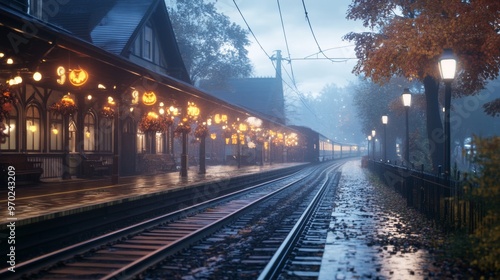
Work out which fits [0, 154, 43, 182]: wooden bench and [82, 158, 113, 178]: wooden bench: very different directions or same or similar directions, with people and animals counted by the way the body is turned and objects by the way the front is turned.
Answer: same or similar directions

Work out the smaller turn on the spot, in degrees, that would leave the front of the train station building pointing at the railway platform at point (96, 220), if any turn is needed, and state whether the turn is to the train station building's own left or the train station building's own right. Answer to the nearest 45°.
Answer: approximately 45° to the train station building's own right

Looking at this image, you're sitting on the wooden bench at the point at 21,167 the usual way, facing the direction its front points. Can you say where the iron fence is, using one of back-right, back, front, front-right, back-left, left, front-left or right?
front

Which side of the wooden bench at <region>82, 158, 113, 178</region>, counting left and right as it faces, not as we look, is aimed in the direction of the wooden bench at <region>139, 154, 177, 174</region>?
left

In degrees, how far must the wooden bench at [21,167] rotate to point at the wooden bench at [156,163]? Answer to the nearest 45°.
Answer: approximately 90° to its left

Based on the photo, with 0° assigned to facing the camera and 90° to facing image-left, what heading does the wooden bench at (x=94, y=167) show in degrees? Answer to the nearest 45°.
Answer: approximately 315°

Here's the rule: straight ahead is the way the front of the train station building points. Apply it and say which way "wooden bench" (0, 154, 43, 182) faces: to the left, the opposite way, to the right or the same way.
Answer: the same way

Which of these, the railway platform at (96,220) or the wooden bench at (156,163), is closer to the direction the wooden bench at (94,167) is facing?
the railway platform

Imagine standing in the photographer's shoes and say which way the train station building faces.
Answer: facing the viewer and to the right of the viewer

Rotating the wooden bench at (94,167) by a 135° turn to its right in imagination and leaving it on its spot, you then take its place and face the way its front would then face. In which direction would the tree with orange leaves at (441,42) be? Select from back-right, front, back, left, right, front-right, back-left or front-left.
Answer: back-left

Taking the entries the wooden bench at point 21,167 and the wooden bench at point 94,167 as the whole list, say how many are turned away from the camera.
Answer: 0
